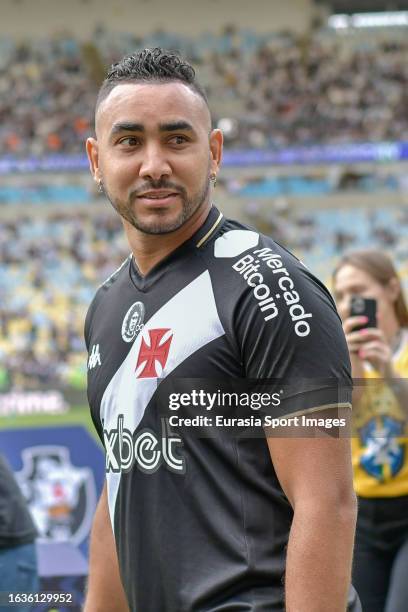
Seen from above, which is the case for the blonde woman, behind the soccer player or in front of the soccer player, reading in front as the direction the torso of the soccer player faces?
behind
